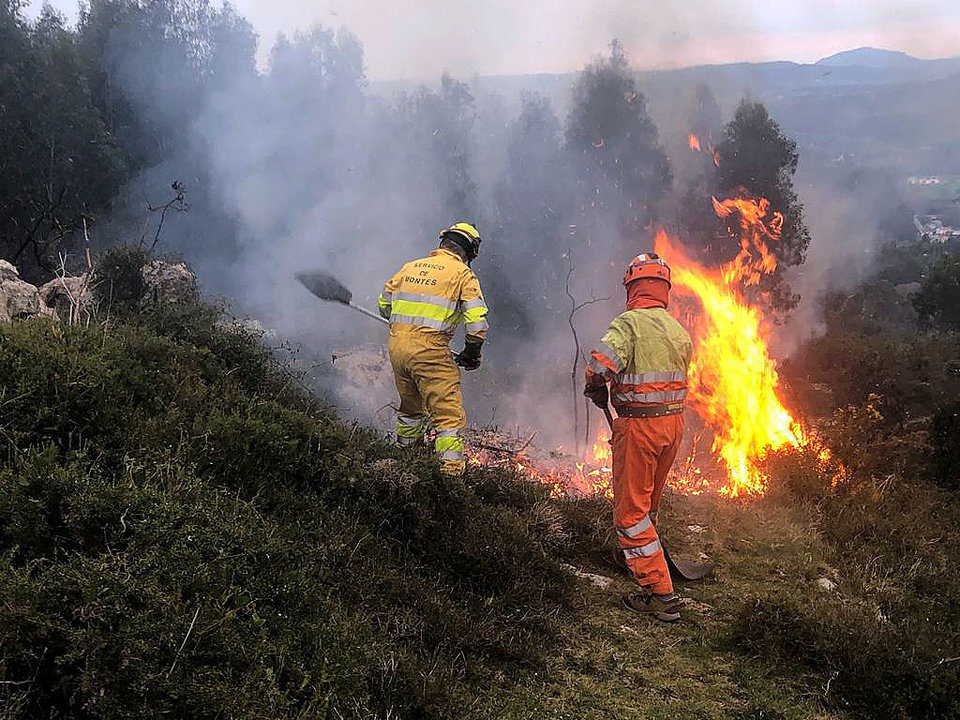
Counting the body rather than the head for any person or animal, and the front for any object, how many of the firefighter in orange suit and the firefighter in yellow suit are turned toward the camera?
0

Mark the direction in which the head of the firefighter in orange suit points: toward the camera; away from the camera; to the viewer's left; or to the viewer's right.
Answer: away from the camera

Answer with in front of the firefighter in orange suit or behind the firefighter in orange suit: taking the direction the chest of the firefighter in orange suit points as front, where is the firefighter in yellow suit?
in front

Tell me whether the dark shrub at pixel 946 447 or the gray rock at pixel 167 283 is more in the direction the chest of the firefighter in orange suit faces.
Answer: the gray rock

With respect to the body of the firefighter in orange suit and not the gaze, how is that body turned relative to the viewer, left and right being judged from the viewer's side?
facing away from the viewer and to the left of the viewer

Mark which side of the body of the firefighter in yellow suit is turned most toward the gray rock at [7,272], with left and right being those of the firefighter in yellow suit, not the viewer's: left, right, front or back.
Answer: left

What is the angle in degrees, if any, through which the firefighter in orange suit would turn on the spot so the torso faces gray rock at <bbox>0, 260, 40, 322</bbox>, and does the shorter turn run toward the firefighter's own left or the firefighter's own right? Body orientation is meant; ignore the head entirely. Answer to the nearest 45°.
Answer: approximately 45° to the firefighter's own left

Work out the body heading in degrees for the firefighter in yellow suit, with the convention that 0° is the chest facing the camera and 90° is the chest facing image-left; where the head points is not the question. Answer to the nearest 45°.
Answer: approximately 225°

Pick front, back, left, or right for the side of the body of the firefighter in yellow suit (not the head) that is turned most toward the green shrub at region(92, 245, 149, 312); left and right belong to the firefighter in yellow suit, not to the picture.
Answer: left
